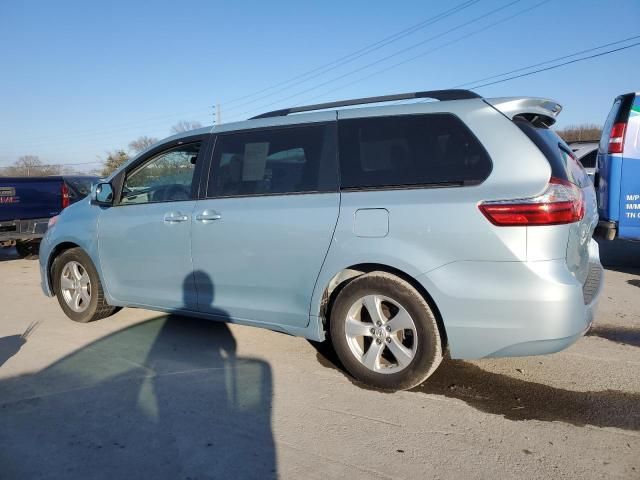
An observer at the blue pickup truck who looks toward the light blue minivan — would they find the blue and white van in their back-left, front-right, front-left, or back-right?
front-left

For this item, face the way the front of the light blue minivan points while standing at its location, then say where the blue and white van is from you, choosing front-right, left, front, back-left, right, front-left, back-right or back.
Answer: right

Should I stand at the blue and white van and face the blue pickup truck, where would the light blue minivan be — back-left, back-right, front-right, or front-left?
front-left

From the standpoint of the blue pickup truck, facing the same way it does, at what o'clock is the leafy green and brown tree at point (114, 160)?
The leafy green and brown tree is roughly at 11 o'clock from the blue pickup truck.

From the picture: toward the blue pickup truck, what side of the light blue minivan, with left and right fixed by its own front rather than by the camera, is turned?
front

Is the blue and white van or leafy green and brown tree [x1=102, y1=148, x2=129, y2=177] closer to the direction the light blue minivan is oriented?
the leafy green and brown tree

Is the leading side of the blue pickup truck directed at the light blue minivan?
no

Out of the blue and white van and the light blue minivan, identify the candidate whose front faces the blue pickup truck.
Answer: the light blue minivan

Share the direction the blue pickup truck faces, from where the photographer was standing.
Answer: facing away from the viewer and to the right of the viewer

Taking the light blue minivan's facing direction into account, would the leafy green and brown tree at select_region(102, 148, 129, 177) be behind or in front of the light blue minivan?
in front

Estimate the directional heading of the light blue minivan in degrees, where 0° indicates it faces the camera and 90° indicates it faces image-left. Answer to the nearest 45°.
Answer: approximately 135°
